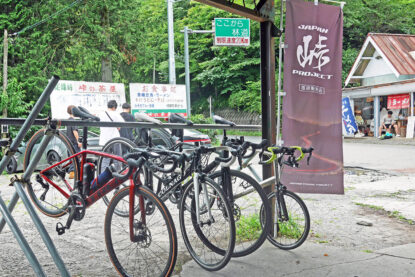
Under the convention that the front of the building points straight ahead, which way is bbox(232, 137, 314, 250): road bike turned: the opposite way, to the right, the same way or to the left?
to the left

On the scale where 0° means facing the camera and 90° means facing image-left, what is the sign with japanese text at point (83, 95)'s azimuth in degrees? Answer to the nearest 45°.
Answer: approximately 0°

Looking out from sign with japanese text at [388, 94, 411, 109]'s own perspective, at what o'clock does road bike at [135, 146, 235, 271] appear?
The road bike is roughly at 12 o'clock from the sign with japanese text.

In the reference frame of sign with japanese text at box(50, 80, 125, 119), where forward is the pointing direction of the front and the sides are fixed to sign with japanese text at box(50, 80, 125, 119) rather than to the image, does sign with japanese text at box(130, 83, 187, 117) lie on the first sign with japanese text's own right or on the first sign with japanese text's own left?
on the first sign with japanese text's own left

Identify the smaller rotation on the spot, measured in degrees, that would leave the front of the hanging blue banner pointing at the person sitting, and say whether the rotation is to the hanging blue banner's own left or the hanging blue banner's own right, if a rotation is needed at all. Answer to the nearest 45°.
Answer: approximately 90° to the hanging blue banner's own left

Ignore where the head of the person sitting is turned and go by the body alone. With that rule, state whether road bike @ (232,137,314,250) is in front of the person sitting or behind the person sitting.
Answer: in front
